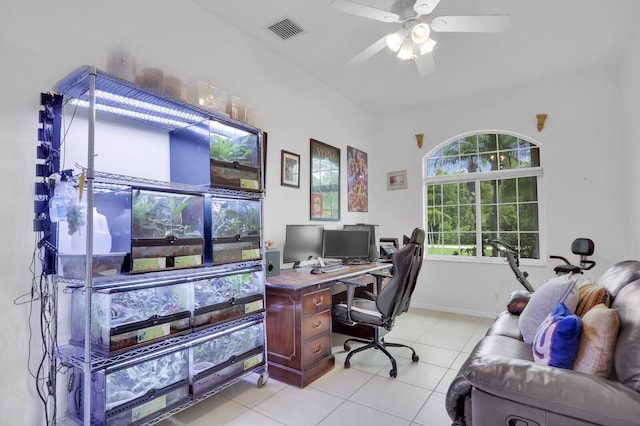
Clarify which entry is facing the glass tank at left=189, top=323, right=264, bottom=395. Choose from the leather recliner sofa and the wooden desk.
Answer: the leather recliner sofa

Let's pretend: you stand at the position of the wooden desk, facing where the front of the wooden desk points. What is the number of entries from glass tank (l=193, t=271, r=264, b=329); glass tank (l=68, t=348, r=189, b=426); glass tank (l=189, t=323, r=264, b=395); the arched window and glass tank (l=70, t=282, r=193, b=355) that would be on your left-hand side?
1

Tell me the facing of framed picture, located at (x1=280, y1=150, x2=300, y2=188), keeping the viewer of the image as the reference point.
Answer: facing the viewer and to the right of the viewer

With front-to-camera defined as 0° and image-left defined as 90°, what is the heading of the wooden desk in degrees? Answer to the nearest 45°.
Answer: approximately 315°

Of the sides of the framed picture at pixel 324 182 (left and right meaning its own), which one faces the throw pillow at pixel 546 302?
front

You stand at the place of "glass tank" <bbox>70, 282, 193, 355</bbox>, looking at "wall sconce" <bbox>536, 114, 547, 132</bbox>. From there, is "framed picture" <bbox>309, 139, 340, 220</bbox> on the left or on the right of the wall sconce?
left

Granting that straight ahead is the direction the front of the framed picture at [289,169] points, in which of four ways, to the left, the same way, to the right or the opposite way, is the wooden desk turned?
the same way

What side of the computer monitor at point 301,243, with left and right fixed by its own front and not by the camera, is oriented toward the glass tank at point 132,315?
right

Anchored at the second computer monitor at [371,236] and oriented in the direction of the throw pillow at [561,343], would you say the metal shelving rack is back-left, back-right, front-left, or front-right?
front-right

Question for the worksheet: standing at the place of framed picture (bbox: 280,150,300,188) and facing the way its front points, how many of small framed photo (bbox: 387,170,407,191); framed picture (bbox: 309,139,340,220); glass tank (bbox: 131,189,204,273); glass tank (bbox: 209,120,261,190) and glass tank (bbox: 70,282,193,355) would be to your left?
2

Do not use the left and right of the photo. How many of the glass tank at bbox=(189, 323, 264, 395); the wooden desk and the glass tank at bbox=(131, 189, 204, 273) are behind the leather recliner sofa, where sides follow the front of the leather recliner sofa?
0

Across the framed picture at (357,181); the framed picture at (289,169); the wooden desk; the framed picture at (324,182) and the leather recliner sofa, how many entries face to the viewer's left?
1

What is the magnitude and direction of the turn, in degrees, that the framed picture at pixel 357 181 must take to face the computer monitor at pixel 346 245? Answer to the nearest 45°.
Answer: approximately 45° to its right

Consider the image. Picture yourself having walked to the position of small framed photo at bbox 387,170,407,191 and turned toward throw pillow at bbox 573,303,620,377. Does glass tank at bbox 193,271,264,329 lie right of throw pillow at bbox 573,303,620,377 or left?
right

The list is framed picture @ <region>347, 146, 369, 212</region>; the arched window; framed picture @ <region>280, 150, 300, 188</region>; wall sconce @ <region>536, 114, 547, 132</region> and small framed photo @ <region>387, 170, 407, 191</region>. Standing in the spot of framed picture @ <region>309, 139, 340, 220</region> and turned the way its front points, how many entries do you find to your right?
1

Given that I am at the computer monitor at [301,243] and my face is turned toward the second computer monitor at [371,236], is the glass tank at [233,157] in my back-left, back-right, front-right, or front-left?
back-right

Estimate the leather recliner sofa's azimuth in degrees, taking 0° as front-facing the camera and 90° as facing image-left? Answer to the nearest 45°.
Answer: approximately 90°

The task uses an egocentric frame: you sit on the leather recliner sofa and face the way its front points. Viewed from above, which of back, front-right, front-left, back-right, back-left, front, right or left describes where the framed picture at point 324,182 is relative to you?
front-right

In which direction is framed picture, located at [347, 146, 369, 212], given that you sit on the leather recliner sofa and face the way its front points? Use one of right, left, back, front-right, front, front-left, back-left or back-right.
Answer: front-right

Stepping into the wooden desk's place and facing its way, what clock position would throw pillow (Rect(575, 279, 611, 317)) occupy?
The throw pillow is roughly at 11 o'clock from the wooden desk.

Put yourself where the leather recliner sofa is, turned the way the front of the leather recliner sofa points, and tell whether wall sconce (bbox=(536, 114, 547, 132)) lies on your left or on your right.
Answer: on your right
